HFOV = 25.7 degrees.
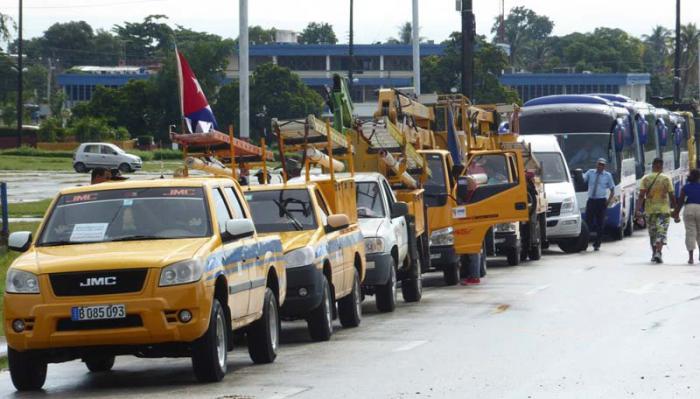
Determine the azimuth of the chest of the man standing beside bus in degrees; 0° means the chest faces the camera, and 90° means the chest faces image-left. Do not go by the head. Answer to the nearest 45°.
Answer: approximately 0°

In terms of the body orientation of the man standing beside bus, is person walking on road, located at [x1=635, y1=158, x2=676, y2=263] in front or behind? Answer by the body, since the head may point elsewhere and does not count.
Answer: in front

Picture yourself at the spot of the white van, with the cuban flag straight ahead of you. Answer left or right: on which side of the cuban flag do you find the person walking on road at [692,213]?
left

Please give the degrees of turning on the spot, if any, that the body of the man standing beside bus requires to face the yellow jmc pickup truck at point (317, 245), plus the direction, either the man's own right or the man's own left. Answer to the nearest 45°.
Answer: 0° — they already face it
